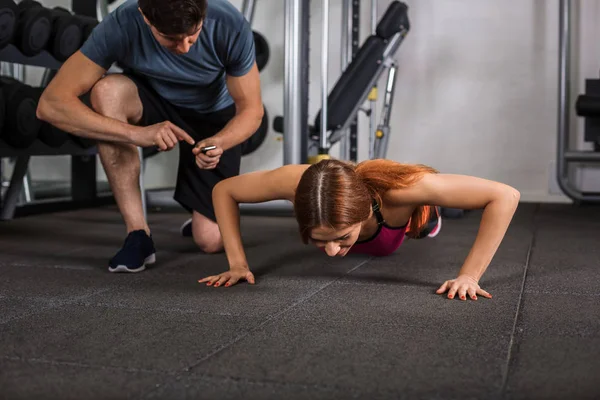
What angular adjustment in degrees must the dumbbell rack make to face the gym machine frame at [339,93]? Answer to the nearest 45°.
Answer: approximately 45° to its left

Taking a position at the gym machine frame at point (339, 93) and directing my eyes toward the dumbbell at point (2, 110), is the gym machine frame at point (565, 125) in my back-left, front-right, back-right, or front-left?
back-left

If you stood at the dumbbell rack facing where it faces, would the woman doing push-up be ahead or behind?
ahead

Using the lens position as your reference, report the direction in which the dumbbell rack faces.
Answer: facing the viewer and to the right of the viewer
